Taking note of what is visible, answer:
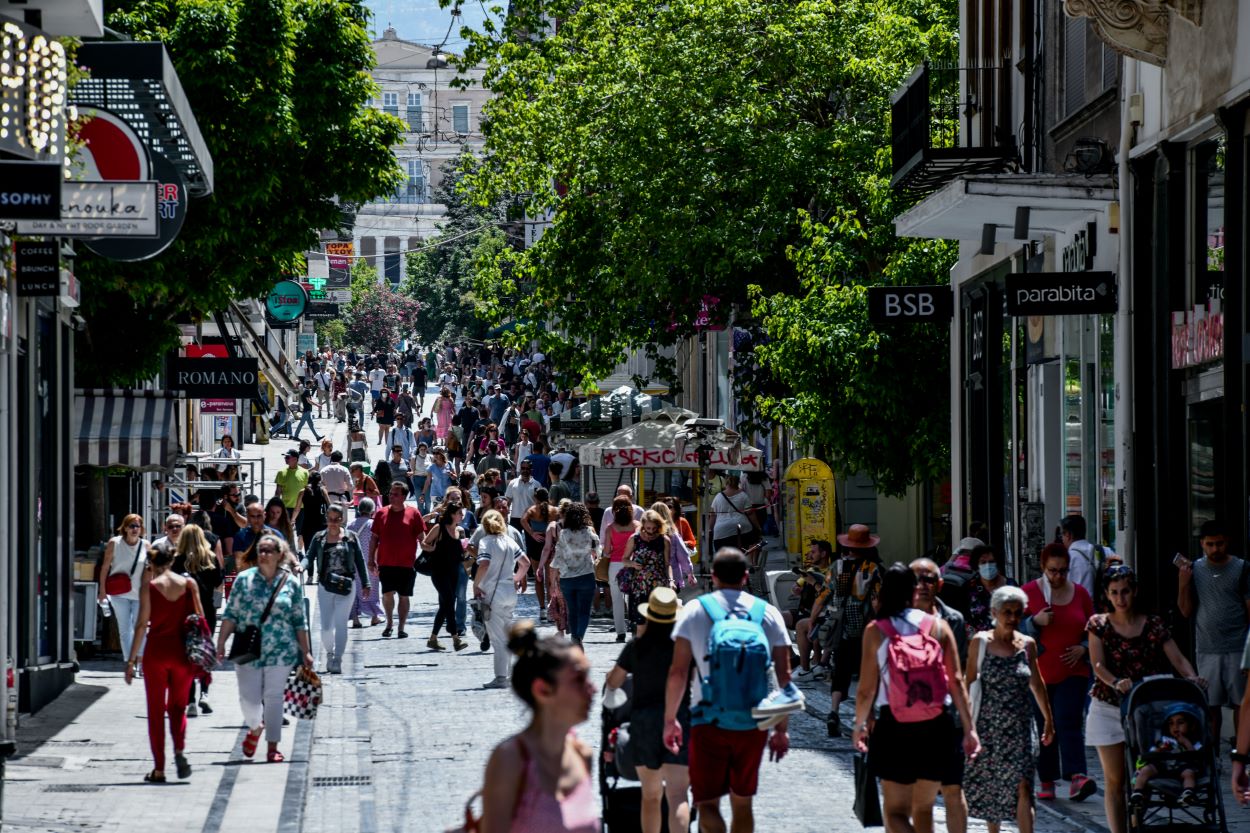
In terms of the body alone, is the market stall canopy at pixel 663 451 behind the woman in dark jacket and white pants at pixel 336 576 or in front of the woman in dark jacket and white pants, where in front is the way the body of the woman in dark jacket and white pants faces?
behind

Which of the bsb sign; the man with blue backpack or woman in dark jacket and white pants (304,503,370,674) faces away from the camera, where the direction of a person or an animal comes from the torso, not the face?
the man with blue backpack

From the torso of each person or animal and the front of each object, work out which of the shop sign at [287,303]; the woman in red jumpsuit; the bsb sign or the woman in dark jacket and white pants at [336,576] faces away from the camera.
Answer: the woman in red jumpsuit

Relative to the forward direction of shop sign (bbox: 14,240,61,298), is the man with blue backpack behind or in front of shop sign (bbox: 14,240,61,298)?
in front

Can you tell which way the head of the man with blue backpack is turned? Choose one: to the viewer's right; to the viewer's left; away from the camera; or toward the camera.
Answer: away from the camera

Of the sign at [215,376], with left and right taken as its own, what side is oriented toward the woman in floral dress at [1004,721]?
front

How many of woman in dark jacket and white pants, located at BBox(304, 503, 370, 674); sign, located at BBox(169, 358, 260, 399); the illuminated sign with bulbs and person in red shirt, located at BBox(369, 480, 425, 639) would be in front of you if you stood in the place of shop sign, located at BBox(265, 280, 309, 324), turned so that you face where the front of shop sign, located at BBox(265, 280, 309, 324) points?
4

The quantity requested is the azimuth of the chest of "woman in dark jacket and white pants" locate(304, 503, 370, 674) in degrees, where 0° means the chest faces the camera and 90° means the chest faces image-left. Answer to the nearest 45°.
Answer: approximately 0°

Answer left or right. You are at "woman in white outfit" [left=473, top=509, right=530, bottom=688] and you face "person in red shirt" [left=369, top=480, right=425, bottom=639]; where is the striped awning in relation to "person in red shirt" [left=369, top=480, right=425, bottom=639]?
left

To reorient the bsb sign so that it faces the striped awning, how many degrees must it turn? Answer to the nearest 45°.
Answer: approximately 90° to its right

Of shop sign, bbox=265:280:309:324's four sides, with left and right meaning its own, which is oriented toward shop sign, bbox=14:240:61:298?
front

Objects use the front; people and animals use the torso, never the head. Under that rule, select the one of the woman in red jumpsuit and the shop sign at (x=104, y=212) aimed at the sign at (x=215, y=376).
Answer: the woman in red jumpsuit

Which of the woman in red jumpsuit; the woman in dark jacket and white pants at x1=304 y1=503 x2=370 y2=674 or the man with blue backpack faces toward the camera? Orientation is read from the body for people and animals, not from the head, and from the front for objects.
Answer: the woman in dark jacket and white pants

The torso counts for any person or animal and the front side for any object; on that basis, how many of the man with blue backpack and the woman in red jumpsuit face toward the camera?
0
